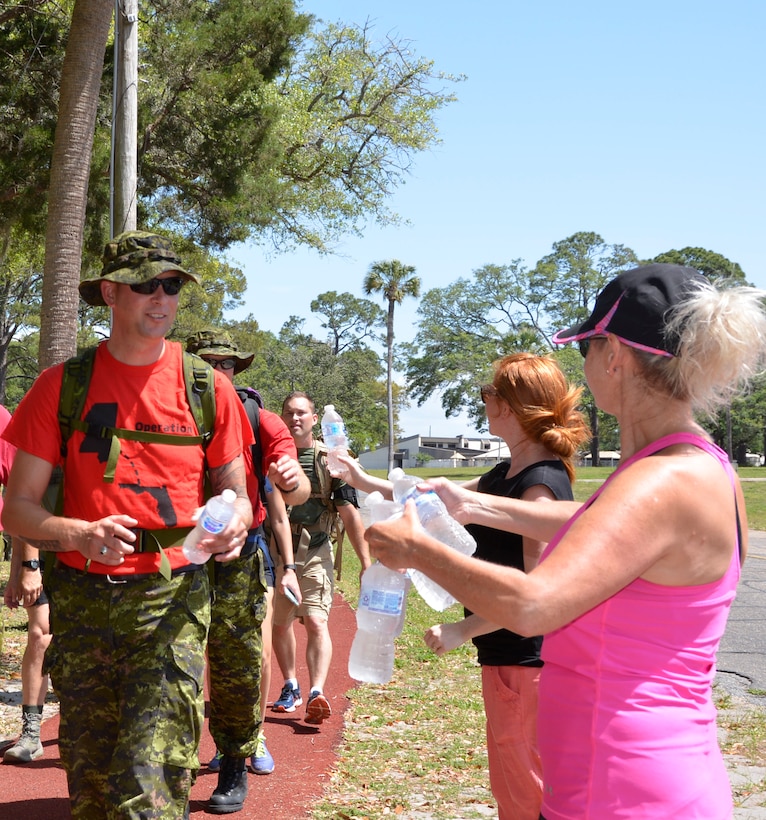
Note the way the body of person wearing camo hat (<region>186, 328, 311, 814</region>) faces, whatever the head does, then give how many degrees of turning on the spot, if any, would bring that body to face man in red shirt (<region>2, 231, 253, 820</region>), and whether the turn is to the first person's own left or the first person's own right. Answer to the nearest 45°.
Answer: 0° — they already face them

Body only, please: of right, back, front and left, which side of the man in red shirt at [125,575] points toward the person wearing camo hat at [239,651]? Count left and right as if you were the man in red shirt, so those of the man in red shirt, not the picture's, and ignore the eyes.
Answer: back

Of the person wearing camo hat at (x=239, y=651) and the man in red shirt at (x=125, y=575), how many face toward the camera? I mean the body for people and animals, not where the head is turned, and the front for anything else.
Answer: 2

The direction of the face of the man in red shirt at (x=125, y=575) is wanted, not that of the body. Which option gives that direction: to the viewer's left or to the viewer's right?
to the viewer's right

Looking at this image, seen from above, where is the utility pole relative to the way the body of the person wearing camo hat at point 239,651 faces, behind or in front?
behind

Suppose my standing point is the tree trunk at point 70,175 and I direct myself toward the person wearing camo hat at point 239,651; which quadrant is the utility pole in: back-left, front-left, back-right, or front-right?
back-left

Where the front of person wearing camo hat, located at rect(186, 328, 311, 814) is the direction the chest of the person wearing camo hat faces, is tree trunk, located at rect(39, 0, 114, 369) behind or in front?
behind

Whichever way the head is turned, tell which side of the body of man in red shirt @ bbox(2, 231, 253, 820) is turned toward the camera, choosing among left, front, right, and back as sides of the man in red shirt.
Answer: front

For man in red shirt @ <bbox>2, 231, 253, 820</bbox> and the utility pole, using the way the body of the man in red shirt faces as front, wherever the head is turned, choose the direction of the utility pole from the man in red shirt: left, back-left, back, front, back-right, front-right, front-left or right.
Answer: back

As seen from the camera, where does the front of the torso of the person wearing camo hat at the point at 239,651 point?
toward the camera
